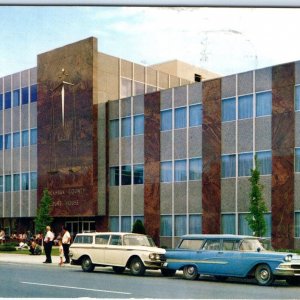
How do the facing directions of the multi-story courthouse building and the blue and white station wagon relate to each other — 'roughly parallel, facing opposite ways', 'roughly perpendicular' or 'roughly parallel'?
roughly perpendicular

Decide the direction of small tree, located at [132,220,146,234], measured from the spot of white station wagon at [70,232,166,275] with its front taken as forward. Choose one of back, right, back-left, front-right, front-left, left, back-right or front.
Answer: back-left

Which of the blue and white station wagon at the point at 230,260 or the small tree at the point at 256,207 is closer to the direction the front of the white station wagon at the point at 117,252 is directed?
the blue and white station wagon

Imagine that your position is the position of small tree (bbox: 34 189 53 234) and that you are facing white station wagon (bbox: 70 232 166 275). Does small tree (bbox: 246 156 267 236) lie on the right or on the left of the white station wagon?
left

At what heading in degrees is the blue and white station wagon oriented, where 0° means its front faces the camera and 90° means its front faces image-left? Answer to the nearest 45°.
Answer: approximately 315°

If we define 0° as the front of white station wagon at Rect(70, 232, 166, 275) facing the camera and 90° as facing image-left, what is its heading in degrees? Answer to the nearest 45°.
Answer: approximately 315°

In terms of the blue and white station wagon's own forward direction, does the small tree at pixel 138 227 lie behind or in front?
behind

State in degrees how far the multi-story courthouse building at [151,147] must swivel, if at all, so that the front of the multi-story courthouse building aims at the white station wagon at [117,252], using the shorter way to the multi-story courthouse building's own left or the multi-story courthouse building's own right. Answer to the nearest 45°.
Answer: approximately 45° to the multi-story courthouse building's own left
